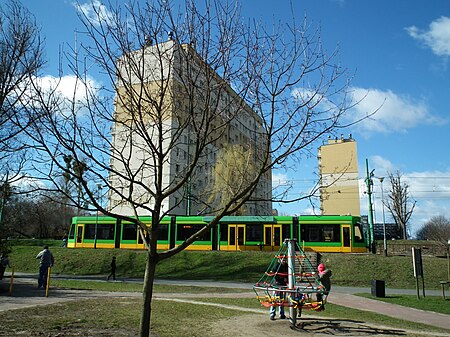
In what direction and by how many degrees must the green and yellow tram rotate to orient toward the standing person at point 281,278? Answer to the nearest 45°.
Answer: approximately 90° to its right

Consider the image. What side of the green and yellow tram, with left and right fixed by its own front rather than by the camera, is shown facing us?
right
